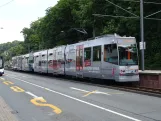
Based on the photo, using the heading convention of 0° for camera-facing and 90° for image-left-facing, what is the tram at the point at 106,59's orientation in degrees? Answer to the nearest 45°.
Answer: approximately 315°
